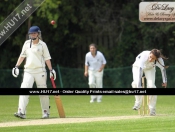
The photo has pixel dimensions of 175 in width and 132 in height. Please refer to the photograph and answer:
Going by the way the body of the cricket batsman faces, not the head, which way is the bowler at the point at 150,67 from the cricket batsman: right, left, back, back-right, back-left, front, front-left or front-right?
left

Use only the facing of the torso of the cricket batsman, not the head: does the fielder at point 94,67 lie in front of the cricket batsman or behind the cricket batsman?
behind

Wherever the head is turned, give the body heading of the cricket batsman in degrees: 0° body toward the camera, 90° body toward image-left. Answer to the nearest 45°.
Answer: approximately 0°
